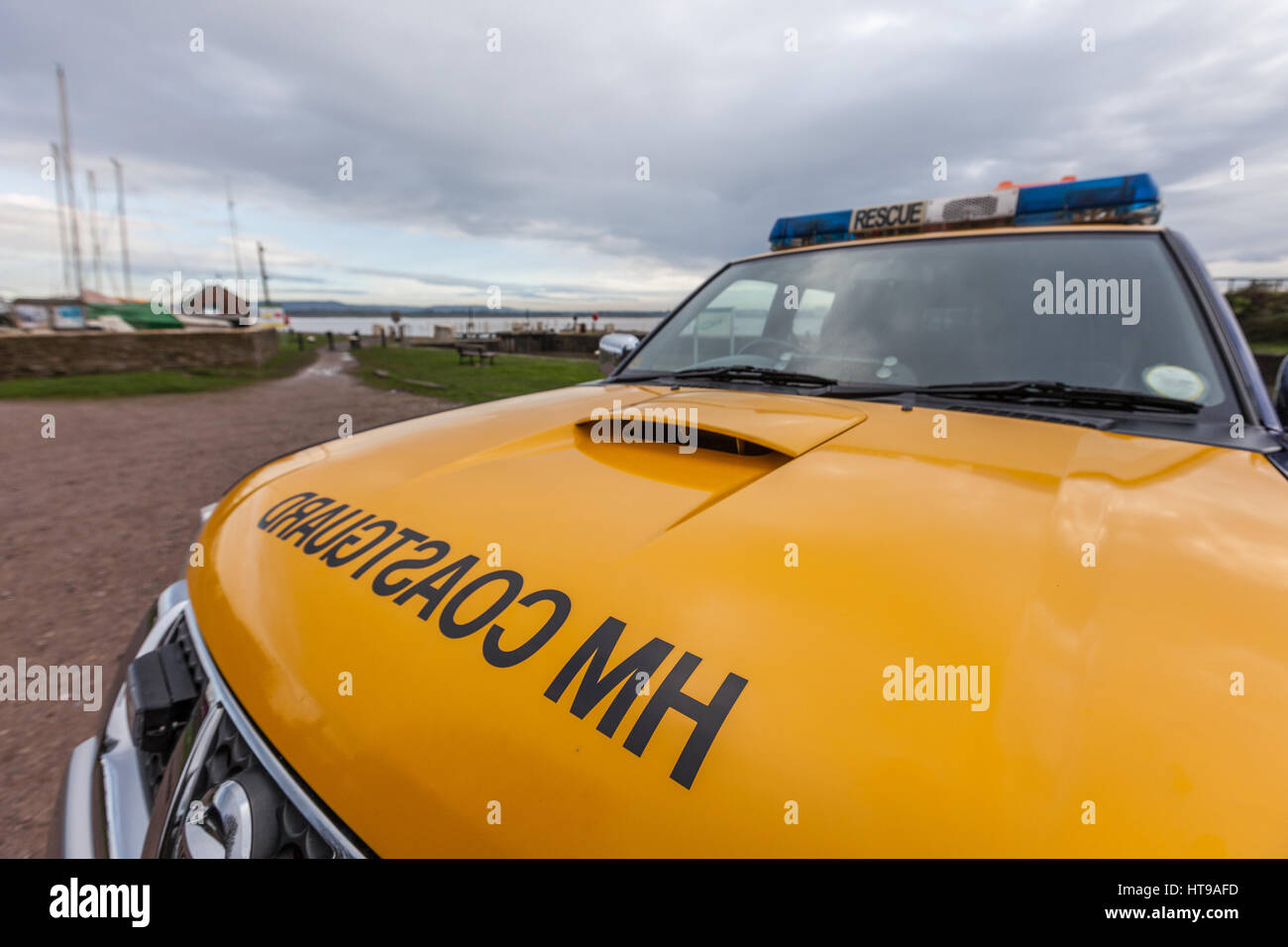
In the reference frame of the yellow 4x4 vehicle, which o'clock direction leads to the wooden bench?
The wooden bench is roughly at 4 o'clock from the yellow 4x4 vehicle.

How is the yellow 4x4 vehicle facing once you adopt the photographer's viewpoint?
facing the viewer and to the left of the viewer

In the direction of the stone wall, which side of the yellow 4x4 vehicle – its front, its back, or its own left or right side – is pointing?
right
